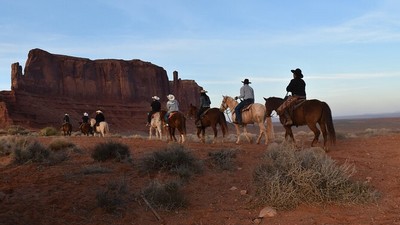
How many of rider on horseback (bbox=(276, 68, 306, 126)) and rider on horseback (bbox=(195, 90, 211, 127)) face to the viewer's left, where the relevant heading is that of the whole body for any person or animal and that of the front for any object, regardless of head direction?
2

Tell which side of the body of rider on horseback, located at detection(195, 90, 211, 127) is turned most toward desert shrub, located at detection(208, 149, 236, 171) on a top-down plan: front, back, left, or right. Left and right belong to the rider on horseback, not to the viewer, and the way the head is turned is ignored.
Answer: left

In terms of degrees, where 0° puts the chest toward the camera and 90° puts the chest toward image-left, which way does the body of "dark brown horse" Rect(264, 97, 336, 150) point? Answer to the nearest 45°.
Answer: approximately 135°

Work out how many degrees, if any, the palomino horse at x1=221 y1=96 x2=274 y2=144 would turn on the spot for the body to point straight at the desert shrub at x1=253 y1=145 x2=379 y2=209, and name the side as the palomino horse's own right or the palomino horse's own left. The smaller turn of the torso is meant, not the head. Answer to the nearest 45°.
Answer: approximately 135° to the palomino horse's own left

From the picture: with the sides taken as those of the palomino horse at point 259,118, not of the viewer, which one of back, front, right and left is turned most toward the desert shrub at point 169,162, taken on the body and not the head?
left

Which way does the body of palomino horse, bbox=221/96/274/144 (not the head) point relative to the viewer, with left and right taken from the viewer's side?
facing away from the viewer and to the left of the viewer

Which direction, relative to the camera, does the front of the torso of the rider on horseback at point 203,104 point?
to the viewer's left

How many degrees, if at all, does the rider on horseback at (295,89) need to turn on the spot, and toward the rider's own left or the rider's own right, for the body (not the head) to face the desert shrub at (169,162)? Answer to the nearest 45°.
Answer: approximately 45° to the rider's own left

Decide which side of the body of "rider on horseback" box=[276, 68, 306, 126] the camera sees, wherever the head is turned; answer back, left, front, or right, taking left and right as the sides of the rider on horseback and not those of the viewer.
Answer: left

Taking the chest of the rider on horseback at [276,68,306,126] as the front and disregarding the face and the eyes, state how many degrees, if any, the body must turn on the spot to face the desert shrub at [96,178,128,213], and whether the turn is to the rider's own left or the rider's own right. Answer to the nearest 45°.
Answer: approximately 45° to the rider's own left

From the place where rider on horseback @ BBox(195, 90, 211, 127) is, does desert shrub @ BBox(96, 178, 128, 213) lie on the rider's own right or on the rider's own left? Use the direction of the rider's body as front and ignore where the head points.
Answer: on the rider's own left
